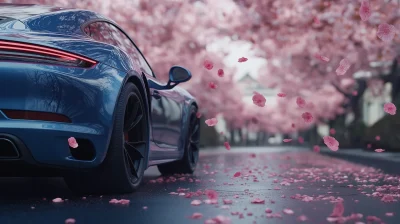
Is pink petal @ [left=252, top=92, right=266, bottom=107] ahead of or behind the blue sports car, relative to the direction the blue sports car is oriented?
ahead

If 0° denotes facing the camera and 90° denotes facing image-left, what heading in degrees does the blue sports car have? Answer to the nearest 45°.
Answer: approximately 225°

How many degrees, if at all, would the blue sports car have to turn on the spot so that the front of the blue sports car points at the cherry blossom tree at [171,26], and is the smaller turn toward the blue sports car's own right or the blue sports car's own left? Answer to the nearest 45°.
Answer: approximately 45° to the blue sports car's own left

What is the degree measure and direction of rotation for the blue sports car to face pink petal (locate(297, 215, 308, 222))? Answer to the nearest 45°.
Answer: approximately 90° to its right

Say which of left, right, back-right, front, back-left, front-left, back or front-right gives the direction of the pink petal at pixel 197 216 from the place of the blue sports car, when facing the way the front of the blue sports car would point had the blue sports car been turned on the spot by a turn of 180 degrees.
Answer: left

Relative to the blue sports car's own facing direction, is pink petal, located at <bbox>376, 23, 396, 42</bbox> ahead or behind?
ahead
